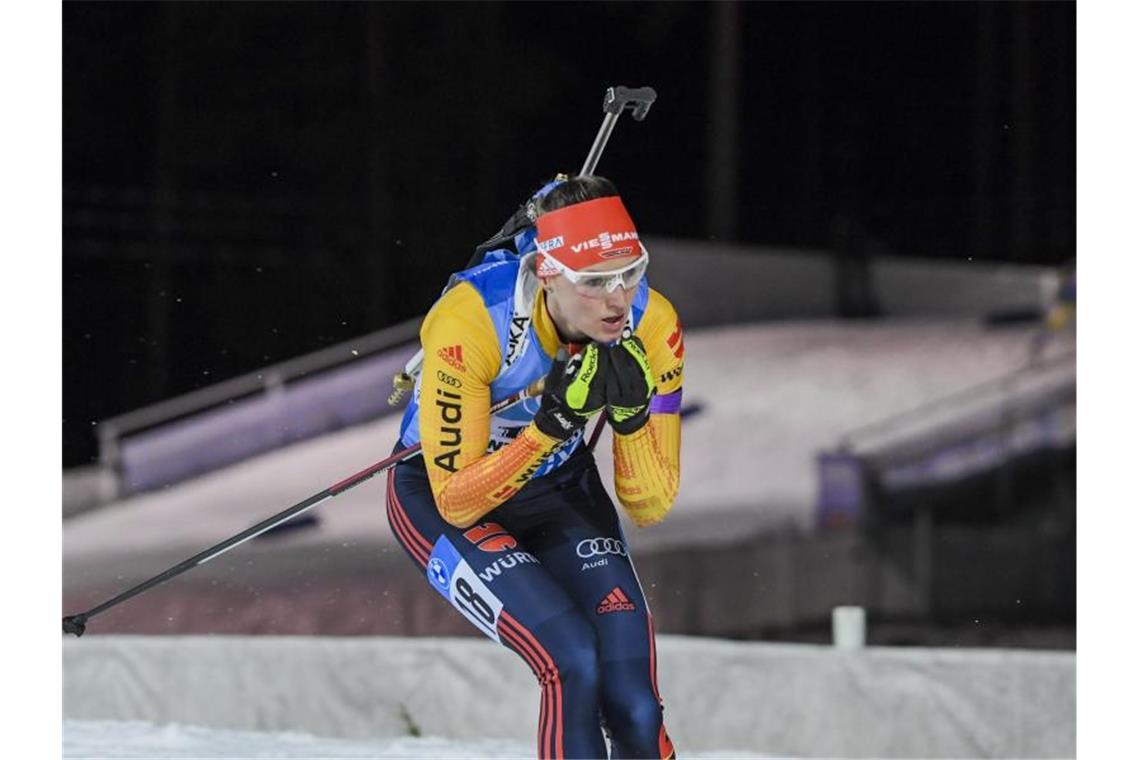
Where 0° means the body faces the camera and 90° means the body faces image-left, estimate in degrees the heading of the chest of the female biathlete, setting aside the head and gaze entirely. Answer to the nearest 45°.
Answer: approximately 315°
